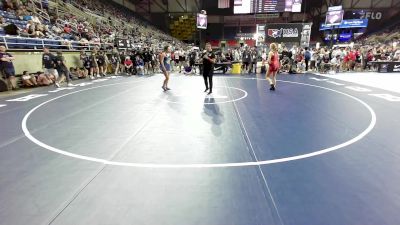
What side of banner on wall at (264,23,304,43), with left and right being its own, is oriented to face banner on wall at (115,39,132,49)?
right

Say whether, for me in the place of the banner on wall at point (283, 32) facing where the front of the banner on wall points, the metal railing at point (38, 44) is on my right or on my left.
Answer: on my right

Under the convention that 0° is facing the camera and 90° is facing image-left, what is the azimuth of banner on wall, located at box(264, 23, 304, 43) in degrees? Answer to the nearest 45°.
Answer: approximately 0°

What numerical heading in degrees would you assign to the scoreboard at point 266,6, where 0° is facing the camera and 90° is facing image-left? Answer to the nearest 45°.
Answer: approximately 0°

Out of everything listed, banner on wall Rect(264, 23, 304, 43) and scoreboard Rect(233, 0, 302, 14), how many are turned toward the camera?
2

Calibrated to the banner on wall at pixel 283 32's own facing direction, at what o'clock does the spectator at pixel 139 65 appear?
The spectator is roughly at 2 o'clock from the banner on wall.
